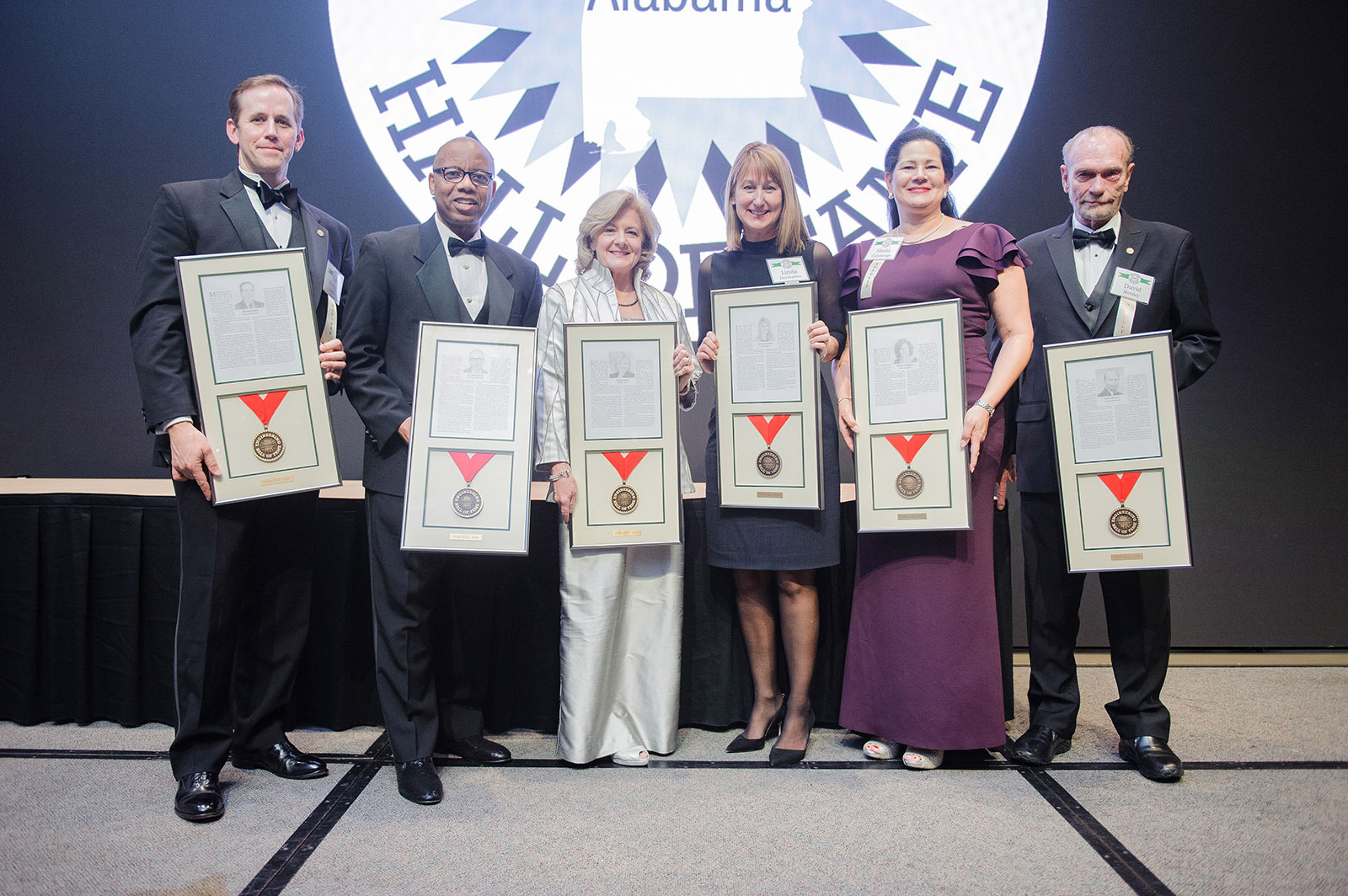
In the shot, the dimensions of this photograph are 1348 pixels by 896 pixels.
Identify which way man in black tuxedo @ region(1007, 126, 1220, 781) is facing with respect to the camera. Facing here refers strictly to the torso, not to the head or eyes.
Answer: toward the camera

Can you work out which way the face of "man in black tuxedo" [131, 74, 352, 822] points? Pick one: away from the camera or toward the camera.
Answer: toward the camera

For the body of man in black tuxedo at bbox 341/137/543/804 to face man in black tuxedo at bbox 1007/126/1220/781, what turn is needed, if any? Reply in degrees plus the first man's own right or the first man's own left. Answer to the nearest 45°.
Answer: approximately 45° to the first man's own left

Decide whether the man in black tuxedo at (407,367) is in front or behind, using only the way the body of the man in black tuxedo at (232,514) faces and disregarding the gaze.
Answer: in front

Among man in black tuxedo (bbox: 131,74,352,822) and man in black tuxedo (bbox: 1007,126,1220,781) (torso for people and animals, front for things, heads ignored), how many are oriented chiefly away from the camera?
0

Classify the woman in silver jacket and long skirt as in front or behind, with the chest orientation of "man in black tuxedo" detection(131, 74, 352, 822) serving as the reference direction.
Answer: in front

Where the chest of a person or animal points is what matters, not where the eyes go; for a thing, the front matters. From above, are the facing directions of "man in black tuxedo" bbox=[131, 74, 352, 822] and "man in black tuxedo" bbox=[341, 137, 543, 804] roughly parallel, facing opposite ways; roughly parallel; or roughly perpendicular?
roughly parallel

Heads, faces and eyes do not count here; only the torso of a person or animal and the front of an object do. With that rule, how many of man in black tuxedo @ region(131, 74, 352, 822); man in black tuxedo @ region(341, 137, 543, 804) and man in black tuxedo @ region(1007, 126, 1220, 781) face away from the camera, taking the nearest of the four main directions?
0

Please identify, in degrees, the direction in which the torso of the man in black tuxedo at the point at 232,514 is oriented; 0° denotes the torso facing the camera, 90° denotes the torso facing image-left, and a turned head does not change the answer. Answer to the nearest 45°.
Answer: approximately 315°

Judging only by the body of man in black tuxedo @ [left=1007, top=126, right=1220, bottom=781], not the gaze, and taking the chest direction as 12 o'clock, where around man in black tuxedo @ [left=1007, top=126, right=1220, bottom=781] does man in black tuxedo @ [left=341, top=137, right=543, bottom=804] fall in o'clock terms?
man in black tuxedo @ [left=341, top=137, right=543, bottom=804] is roughly at 2 o'clock from man in black tuxedo @ [left=1007, top=126, right=1220, bottom=781].

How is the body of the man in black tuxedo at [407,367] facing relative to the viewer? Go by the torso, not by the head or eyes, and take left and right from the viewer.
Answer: facing the viewer and to the right of the viewer
